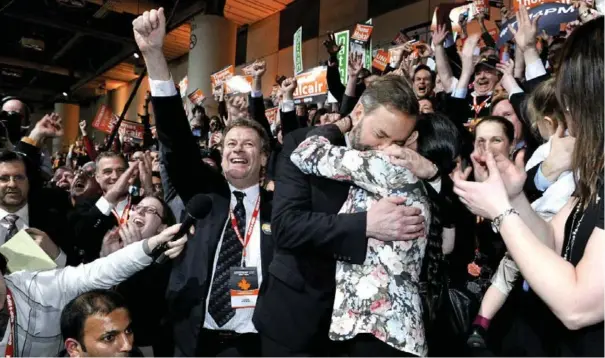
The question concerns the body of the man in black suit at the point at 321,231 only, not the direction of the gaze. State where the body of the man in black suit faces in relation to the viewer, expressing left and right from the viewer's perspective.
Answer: facing to the right of the viewer

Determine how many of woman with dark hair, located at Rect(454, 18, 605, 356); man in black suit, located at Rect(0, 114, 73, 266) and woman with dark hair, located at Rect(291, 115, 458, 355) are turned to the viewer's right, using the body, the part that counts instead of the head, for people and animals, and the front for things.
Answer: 0

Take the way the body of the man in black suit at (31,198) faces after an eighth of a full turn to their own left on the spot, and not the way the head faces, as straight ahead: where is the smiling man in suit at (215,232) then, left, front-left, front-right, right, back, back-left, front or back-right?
front

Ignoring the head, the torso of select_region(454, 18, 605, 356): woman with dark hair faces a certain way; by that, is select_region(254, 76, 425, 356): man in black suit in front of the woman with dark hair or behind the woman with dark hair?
in front

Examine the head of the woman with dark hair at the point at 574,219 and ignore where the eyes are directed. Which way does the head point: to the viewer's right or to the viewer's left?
to the viewer's left

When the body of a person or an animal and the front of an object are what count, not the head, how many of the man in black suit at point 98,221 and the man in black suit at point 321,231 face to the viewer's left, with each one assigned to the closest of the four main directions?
0

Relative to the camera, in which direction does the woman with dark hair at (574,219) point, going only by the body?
to the viewer's left

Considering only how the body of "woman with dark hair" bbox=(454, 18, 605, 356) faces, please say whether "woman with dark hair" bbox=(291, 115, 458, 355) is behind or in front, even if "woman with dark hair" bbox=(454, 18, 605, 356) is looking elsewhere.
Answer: in front

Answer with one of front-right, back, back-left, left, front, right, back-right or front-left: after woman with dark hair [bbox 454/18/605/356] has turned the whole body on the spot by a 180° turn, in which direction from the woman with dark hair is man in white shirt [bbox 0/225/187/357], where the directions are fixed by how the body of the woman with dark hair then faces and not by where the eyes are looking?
back

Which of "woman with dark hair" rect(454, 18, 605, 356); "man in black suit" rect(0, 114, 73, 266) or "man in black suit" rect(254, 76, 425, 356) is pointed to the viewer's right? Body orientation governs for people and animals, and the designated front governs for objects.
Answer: "man in black suit" rect(254, 76, 425, 356)

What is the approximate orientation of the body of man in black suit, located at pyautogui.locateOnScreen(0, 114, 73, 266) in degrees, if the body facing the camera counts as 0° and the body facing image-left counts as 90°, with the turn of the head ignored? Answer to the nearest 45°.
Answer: approximately 0°
